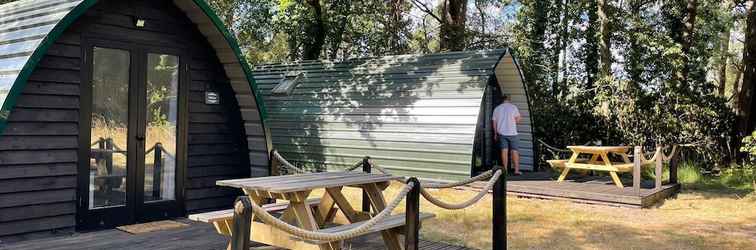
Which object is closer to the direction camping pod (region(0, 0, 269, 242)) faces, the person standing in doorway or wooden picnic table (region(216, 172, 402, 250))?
the wooden picnic table

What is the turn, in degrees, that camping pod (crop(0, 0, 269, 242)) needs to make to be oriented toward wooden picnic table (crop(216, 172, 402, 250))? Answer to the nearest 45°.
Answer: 0° — it already faces it

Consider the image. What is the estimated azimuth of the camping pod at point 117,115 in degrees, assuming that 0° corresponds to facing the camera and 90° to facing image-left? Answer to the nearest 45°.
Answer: approximately 315°

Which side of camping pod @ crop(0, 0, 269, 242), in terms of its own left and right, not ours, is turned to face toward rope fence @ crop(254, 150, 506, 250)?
front

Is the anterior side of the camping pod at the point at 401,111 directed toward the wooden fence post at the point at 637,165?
yes

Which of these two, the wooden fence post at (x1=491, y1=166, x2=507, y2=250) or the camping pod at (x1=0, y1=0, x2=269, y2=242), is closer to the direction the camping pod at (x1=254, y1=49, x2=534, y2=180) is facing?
the wooden fence post

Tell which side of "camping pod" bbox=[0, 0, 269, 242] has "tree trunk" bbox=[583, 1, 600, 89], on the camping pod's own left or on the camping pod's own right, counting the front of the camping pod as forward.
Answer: on the camping pod's own left

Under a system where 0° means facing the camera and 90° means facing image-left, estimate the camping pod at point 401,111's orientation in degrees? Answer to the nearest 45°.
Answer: approximately 315°

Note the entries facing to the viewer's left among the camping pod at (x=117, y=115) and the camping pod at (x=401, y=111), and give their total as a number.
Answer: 0

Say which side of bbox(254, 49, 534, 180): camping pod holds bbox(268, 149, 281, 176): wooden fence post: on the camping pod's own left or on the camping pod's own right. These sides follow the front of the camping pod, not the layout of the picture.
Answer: on the camping pod's own right
